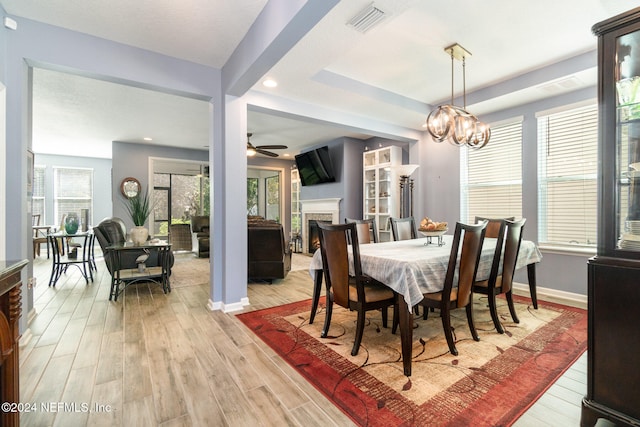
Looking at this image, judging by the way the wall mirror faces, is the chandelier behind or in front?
in front

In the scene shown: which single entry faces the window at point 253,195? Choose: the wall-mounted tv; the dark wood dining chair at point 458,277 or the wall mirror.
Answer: the dark wood dining chair

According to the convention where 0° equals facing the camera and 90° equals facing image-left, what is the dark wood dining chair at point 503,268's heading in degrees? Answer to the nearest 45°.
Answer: approximately 135°

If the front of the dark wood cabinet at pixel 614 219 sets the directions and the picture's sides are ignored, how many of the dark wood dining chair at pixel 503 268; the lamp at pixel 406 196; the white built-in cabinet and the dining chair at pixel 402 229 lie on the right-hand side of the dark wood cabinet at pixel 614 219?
4

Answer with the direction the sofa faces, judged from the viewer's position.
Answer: facing away from the viewer and to the right of the viewer

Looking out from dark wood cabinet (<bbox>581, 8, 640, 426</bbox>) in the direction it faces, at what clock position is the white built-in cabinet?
The white built-in cabinet is roughly at 3 o'clock from the dark wood cabinet.

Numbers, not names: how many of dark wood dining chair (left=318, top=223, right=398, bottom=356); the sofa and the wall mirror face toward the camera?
1

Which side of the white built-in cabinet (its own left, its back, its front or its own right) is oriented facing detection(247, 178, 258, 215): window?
right

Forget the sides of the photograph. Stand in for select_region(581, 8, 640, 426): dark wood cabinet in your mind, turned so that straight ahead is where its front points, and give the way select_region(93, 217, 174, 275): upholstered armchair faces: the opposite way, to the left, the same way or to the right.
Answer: the opposite way

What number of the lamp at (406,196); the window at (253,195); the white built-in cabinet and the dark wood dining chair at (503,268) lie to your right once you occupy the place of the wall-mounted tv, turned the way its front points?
1

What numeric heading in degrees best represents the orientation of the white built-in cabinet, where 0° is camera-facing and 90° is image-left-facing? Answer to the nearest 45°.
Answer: approximately 45°
